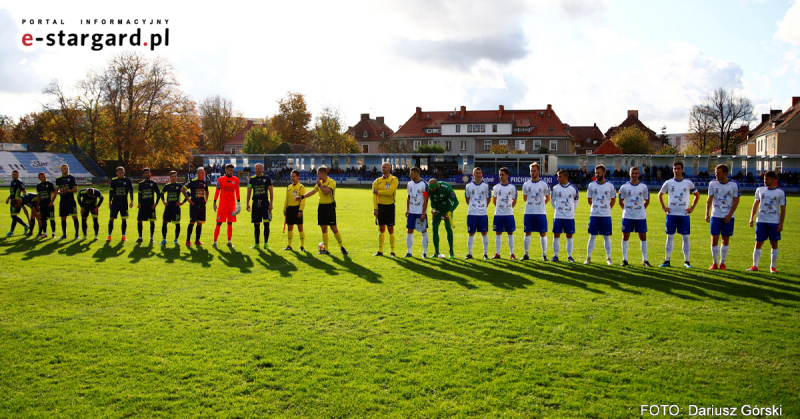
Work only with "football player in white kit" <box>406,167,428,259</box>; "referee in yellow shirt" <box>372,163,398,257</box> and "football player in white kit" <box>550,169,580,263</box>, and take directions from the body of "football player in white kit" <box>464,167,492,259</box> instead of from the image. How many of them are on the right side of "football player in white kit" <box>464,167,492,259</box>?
2

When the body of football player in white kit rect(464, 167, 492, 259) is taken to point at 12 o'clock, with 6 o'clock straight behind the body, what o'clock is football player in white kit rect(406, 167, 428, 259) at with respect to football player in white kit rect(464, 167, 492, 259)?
football player in white kit rect(406, 167, 428, 259) is roughly at 3 o'clock from football player in white kit rect(464, 167, 492, 259).

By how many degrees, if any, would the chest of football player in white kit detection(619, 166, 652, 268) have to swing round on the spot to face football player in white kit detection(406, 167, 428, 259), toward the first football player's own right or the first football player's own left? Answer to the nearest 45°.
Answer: approximately 90° to the first football player's own right

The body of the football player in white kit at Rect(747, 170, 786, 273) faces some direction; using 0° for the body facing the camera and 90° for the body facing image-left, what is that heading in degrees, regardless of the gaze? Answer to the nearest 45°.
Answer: approximately 45°
